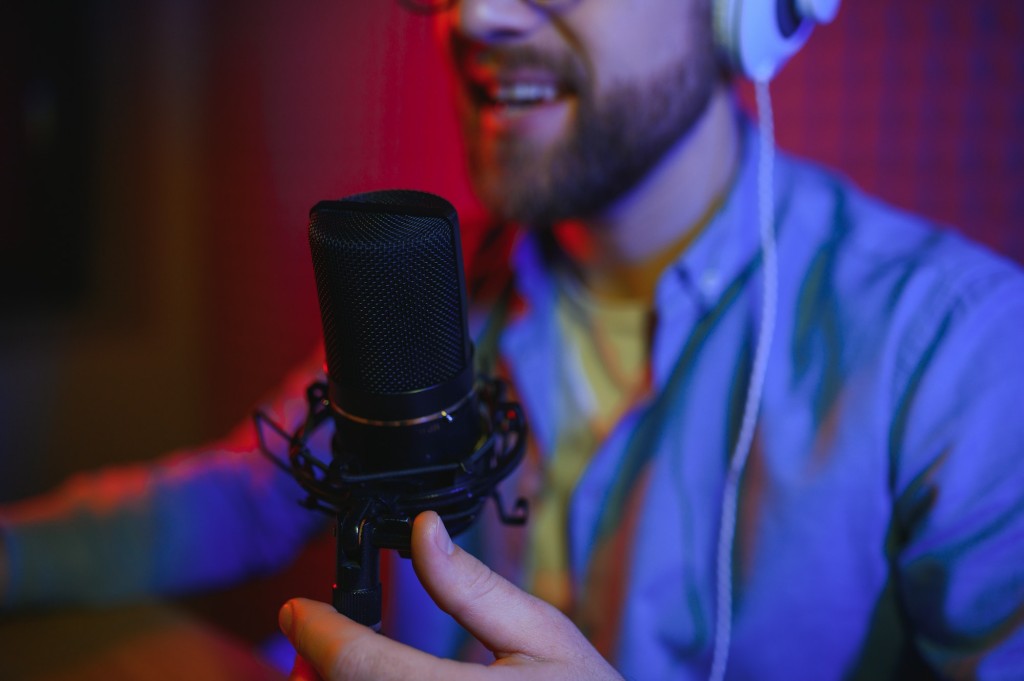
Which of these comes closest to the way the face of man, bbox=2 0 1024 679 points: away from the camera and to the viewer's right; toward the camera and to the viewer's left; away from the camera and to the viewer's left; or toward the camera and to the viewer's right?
toward the camera and to the viewer's left

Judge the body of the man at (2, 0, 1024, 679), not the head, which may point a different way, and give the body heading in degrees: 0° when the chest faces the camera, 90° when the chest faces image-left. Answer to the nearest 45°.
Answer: approximately 45°
